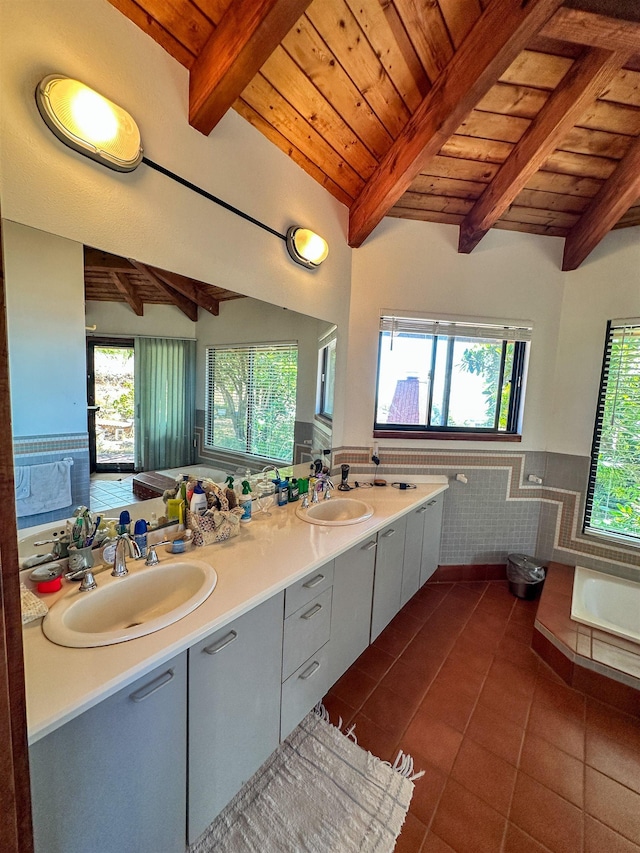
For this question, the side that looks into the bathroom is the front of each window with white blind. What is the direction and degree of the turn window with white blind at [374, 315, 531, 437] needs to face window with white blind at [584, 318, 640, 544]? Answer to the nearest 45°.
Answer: approximately 90° to its left

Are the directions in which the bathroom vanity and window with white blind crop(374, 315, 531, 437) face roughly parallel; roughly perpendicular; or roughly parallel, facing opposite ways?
roughly perpendicular

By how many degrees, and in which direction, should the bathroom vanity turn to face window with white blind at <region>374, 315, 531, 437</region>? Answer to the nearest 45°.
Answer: approximately 90° to its left

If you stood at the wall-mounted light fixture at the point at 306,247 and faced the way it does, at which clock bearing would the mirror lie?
The mirror is roughly at 3 o'clock from the wall-mounted light fixture.

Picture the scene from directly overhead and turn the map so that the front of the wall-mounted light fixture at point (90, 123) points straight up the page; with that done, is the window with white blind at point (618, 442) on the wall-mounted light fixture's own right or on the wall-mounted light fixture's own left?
on the wall-mounted light fixture's own left

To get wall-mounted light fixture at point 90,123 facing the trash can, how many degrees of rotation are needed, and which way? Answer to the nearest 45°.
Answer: approximately 45° to its left

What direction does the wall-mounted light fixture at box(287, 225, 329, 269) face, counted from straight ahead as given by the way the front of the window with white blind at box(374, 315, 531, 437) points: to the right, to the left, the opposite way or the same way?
to the left
